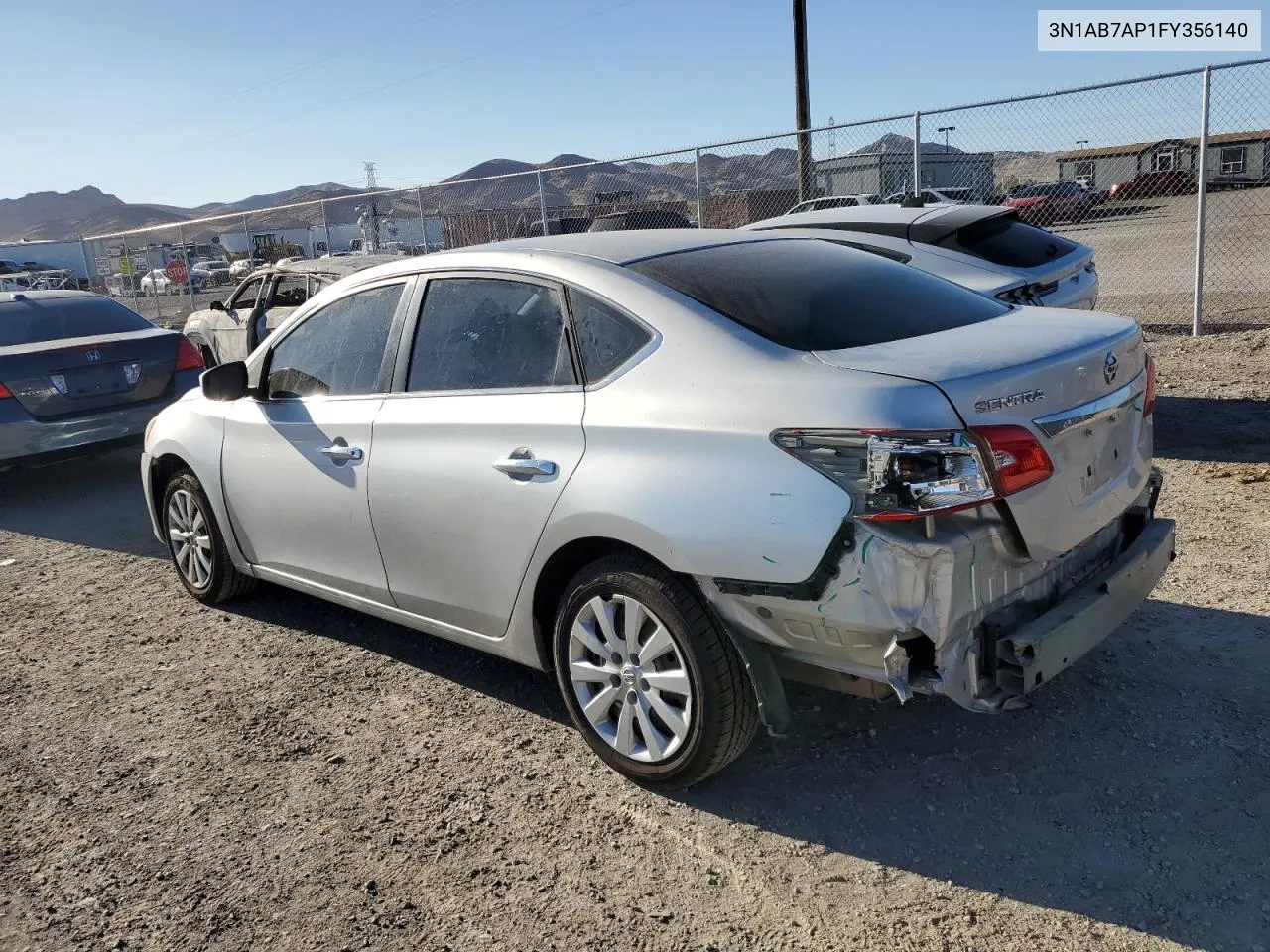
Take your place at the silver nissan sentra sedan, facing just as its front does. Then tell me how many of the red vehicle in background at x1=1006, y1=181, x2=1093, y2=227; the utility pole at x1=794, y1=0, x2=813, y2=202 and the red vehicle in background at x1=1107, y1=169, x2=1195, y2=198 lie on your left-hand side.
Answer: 0

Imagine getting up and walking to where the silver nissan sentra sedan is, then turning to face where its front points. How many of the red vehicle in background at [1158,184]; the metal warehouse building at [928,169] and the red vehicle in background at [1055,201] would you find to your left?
0

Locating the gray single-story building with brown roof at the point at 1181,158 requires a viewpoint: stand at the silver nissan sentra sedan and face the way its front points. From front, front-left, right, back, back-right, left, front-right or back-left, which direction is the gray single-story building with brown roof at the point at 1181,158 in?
right

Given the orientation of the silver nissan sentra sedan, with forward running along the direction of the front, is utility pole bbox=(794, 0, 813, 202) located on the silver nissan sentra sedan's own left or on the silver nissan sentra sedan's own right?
on the silver nissan sentra sedan's own right

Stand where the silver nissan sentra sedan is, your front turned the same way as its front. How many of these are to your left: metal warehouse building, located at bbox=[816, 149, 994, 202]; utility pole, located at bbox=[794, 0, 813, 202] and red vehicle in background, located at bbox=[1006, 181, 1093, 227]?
0

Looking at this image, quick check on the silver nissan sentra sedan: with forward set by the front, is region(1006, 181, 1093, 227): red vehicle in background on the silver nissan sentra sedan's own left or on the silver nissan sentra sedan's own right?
on the silver nissan sentra sedan's own right

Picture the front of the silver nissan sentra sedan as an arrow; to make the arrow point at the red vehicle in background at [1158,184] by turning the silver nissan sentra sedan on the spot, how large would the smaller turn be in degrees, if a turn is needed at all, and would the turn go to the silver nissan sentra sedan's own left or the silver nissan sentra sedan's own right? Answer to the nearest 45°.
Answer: approximately 90° to the silver nissan sentra sedan's own right

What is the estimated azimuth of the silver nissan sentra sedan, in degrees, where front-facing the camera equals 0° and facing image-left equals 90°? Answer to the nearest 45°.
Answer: approximately 135°

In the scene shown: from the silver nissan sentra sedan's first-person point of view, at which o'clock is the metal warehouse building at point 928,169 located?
The metal warehouse building is roughly at 2 o'clock from the silver nissan sentra sedan.
